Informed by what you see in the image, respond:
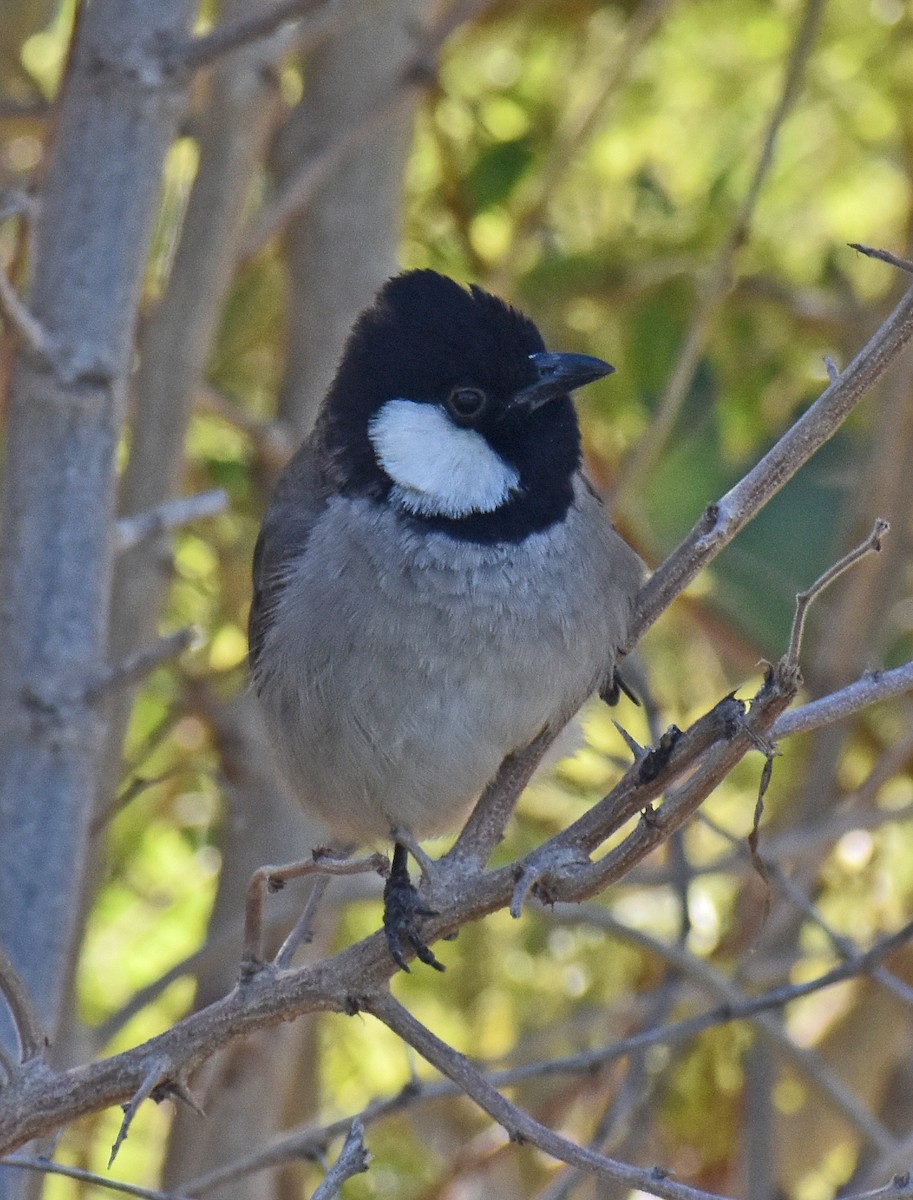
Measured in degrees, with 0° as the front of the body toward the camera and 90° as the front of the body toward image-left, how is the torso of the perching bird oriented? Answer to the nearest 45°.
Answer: approximately 315°

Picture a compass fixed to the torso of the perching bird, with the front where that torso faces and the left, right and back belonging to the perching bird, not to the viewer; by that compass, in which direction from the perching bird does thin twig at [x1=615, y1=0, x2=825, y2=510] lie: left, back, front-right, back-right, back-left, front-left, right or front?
left
